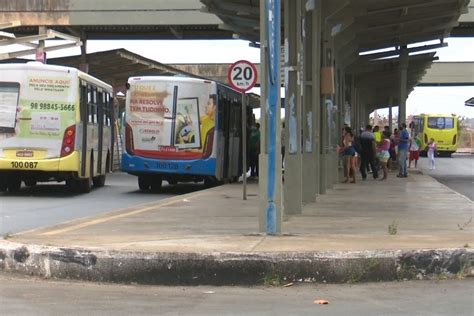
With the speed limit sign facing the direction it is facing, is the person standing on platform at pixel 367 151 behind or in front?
behind

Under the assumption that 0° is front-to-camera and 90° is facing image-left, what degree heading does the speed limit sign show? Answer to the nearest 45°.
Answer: approximately 0°

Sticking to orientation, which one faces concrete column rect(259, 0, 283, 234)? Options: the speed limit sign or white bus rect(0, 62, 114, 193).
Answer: the speed limit sign

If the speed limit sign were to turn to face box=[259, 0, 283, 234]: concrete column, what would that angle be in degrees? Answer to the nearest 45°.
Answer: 0° — it already faces it

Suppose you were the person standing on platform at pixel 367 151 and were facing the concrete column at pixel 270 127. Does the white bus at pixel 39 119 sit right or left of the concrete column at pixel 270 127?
right
